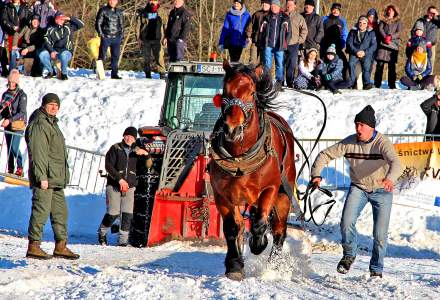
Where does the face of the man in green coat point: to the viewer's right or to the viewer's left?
to the viewer's right

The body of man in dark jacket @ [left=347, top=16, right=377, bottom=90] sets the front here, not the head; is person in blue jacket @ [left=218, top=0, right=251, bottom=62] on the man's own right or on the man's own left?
on the man's own right

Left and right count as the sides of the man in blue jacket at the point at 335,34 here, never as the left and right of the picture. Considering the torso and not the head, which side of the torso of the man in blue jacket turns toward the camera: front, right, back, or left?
front

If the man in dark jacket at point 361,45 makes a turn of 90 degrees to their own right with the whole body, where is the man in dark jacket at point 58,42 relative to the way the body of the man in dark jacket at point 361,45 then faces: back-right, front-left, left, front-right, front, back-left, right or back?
front

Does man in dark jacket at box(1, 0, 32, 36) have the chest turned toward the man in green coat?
yes

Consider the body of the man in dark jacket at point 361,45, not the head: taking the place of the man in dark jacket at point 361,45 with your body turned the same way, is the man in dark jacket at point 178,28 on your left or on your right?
on your right

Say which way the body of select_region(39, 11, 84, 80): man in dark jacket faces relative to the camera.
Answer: toward the camera

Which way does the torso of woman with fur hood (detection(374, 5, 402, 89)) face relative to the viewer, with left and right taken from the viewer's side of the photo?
facing the viewer

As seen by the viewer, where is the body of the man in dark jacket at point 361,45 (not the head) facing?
toward the camera

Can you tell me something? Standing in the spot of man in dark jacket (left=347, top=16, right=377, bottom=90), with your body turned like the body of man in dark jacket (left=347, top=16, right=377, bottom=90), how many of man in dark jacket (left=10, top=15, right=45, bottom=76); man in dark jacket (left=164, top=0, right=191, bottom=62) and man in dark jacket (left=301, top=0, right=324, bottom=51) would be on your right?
3
